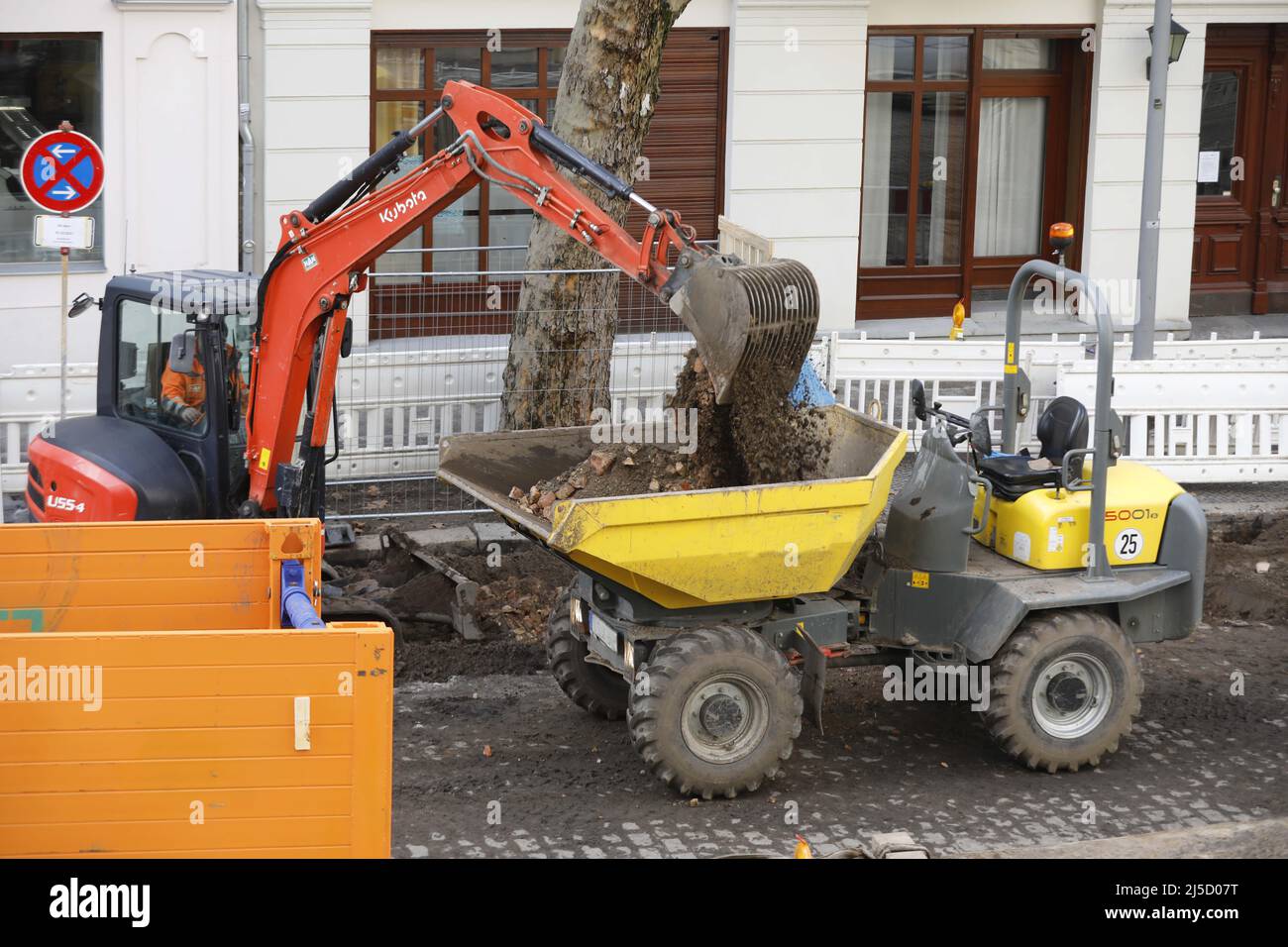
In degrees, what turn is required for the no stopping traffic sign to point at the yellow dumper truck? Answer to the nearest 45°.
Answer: approximately 45° to its left

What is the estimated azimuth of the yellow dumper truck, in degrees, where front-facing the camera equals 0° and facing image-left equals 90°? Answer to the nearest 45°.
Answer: approximately 45°

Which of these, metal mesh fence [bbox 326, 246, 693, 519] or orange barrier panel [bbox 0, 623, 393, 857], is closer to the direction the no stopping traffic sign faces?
the orange barrier panel

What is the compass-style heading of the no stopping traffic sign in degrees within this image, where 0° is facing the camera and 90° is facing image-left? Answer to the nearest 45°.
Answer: approximately 0°

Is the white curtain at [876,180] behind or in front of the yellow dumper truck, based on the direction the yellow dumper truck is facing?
behind

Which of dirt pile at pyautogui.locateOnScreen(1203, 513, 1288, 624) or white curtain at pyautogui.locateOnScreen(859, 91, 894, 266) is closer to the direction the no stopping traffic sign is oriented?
the dirt pile

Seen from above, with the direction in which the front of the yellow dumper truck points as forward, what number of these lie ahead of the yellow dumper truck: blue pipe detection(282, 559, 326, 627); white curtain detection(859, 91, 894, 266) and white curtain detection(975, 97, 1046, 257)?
1

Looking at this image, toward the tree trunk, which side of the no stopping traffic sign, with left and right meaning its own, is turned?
left

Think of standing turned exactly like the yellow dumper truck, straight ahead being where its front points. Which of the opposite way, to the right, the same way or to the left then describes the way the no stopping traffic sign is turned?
to the left

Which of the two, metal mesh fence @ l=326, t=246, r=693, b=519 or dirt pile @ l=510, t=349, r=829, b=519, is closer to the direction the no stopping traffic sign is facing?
the dirt pile

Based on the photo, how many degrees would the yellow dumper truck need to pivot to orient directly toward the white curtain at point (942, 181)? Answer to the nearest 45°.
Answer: approximately 135° to its right

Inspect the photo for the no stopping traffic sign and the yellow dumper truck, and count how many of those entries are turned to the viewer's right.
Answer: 0
